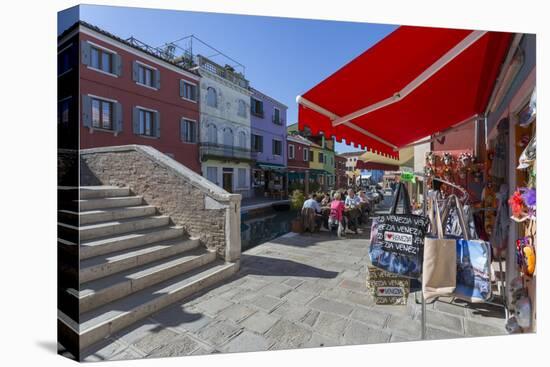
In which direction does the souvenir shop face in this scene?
to the viewer's left

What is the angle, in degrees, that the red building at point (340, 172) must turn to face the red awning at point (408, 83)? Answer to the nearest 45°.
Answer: approximately 45° to its right

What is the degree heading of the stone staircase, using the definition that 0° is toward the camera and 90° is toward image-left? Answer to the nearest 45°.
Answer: approximately 315°

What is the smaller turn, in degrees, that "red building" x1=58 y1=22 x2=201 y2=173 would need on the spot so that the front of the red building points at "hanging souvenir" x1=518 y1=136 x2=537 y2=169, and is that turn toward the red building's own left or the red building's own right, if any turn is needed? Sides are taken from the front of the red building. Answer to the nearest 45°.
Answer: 0° — it already faces it

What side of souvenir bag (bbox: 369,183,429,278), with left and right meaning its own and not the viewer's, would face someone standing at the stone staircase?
right

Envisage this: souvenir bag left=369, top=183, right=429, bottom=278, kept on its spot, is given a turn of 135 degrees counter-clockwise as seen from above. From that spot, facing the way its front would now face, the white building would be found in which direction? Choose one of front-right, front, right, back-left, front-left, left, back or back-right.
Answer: left

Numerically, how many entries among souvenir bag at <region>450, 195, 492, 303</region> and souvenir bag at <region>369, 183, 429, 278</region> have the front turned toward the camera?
2

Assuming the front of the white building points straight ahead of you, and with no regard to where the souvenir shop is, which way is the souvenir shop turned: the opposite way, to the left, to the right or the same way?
the opposite way

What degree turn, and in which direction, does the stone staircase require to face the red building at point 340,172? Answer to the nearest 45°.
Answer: approximately 90° to its left
